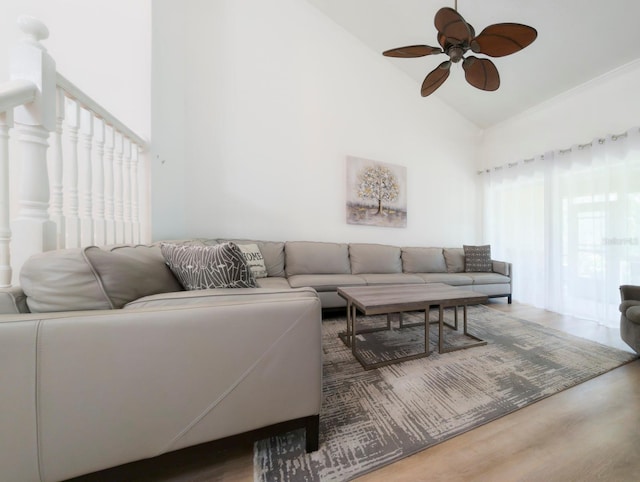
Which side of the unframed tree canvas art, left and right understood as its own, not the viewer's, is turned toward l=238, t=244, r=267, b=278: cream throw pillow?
right

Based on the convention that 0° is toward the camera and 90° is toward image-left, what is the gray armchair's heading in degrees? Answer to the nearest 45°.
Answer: approximately 45°

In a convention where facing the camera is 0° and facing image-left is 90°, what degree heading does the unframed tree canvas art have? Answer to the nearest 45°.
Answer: approximately 315°
